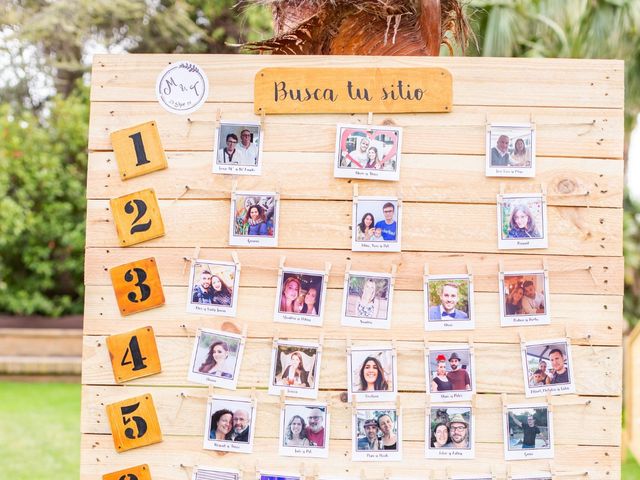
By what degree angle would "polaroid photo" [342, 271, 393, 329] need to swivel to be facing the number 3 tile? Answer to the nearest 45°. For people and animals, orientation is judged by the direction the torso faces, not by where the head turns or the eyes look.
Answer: approximately 90° to its right

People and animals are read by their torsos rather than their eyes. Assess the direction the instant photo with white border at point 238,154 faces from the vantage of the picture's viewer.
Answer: facing the viewer

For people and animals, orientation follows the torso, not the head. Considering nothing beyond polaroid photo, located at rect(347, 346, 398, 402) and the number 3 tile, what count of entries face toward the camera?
2

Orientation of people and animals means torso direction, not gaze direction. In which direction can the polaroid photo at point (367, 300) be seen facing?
toward the camera

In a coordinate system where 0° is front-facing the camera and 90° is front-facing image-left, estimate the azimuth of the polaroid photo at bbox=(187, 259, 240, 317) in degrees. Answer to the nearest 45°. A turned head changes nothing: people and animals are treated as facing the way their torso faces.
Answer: approximately 0°

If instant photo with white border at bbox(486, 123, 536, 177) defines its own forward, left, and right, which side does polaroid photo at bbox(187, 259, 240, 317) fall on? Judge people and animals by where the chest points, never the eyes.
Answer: on its right

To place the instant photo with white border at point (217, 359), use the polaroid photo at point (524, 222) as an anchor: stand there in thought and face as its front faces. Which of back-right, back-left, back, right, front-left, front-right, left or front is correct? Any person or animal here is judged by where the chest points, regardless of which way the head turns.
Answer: right

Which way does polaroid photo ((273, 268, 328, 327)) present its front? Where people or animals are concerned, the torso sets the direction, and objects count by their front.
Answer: toward the camera

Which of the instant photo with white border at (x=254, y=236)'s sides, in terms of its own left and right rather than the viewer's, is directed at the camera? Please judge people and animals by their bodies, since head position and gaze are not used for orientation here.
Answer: front
